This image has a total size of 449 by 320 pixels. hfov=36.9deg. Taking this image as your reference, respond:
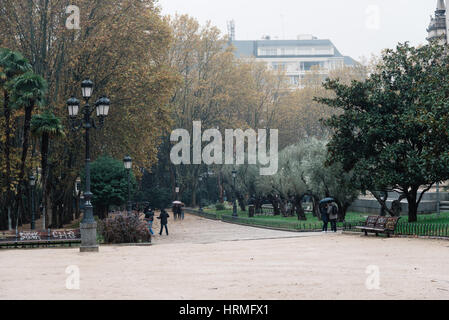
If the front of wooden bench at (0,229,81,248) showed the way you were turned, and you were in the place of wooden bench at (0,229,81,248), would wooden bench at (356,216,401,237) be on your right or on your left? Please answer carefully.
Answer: on your left

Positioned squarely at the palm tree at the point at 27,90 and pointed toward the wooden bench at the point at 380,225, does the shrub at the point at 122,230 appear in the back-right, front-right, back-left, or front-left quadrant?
front-right

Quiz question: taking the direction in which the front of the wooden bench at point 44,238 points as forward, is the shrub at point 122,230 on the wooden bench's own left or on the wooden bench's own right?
on the wooden bench's own left

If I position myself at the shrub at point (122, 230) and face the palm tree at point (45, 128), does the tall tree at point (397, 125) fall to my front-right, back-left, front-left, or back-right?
back-right

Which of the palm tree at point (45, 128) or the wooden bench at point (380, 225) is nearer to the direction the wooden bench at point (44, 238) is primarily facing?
the wooden bench

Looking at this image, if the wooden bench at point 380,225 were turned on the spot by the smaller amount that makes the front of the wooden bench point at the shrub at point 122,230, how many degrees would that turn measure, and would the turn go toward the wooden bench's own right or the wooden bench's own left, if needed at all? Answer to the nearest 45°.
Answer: approximately 45° to the wooden bench's own right

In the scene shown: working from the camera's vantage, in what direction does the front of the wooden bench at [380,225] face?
facing the viewer and to the left of the viewer
